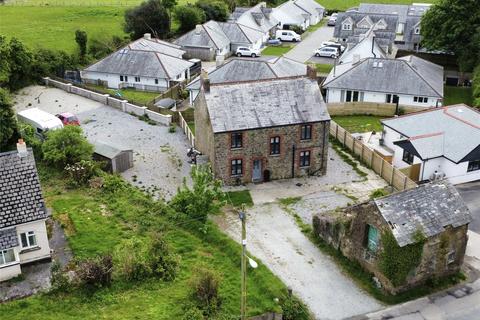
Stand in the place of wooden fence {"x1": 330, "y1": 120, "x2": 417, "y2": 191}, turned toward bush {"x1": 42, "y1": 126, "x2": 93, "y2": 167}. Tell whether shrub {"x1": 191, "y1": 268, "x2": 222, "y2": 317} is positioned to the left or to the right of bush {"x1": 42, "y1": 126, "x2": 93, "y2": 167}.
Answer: left

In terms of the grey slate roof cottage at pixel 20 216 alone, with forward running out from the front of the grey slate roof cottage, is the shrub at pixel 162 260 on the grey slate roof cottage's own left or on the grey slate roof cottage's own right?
on the grey slate roof cottage's own left

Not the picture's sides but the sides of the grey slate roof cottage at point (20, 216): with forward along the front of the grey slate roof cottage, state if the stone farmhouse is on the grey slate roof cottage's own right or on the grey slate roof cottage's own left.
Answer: on the grey slate roof cottage's own left

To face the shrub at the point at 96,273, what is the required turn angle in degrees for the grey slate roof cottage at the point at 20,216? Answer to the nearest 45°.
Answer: approximately 45° to its left

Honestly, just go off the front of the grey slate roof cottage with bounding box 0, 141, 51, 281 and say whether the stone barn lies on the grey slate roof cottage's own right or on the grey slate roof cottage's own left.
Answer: on the grey slate roof cottage's own left

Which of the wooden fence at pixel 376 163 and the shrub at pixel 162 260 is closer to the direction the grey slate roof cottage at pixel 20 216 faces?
the shrub

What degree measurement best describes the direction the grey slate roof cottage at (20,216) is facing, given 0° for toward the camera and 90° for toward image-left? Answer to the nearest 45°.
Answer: approximately 0°

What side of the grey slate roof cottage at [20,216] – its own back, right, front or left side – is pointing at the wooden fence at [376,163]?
left

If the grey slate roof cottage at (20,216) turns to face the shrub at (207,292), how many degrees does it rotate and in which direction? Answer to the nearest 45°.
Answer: approximately 45° to its left

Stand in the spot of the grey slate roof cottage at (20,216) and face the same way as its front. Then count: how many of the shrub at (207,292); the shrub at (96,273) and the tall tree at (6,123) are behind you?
1

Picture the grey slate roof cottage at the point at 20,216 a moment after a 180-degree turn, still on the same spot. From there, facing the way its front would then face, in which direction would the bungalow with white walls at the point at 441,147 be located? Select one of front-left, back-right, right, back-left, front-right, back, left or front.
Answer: right

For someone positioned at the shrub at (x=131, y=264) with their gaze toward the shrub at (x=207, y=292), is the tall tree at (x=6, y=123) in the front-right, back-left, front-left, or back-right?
back-left

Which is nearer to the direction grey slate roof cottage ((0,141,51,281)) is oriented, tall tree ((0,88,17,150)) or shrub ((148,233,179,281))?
the shrub
